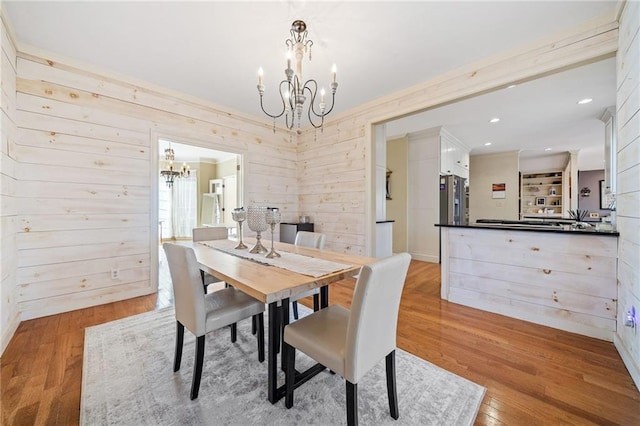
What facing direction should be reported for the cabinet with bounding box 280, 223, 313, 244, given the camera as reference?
facing the viewer and to the left of the viewer

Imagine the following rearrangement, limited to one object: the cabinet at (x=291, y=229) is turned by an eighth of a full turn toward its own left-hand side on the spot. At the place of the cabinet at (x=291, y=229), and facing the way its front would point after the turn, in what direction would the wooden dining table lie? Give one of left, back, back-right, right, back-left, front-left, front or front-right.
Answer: front

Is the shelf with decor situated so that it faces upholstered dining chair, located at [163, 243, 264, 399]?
yes

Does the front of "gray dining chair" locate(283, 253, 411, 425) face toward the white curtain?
yes

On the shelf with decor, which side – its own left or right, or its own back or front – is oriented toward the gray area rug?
front

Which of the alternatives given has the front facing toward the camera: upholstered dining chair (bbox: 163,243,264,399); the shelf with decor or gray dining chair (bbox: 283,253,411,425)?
the shelf with decor

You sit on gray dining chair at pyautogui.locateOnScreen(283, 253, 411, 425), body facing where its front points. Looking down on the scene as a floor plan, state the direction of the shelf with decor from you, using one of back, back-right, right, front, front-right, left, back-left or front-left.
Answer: right

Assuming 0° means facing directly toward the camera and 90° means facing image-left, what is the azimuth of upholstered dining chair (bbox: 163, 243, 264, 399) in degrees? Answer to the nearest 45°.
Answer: approximately 225°

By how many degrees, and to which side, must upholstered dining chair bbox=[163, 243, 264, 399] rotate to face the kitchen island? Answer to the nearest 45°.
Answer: approximately 45° to its right

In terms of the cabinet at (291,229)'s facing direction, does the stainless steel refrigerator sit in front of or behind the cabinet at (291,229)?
behind

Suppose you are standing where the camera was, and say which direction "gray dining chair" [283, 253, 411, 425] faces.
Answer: facing away from the viewer and to the left of the viewer

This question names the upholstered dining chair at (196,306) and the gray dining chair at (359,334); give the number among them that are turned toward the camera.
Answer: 0

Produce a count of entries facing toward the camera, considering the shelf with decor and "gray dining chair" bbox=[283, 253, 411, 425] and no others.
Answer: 1

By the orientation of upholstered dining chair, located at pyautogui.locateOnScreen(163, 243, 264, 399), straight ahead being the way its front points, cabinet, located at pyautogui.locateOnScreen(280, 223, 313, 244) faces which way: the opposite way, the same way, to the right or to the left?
the opposite way

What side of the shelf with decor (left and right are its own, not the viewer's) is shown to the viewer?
front

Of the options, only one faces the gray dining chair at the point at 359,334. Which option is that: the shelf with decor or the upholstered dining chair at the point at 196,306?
the shelf with decor

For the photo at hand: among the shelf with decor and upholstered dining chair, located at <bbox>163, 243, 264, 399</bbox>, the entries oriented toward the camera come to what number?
1
